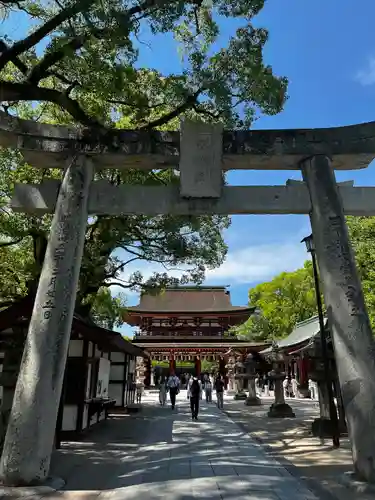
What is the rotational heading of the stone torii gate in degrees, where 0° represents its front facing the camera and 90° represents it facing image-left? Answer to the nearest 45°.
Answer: approximately 0°

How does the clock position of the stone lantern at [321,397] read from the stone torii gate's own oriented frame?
The stone lantern is roughly at 7 o'clock from the stone torii gate.

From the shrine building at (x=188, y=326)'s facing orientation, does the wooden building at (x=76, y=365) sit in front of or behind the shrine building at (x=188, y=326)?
in front

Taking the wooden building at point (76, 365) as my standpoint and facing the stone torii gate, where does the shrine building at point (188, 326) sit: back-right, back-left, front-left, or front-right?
back-left

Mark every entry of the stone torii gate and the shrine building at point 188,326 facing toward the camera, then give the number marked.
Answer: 2

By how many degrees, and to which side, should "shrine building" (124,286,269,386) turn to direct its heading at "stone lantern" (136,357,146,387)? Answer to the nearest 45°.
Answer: approximately 90° to its right

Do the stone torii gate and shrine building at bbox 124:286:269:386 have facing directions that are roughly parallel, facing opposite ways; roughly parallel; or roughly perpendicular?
roughly parallel

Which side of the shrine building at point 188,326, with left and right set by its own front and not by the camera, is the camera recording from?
front

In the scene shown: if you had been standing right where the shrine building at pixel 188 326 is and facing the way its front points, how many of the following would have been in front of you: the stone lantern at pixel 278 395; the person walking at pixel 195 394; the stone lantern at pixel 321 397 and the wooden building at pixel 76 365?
4

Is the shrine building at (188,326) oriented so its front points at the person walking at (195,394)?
yes

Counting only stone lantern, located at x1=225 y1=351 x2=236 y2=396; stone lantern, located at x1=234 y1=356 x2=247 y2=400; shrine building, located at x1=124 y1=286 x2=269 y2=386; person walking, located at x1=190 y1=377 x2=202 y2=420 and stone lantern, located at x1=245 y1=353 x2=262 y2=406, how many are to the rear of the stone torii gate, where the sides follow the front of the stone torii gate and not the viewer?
5
